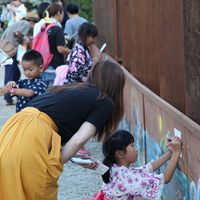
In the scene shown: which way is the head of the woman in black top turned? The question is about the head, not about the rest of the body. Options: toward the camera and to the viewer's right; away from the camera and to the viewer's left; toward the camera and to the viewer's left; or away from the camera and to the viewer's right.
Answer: away from the camera and to the viewer's right

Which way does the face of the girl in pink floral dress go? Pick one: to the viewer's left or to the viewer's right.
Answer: to the viewer's right

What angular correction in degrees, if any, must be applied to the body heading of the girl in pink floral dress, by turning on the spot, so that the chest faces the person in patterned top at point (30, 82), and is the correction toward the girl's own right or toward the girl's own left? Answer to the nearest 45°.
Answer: approximately 135° to the girl's own left

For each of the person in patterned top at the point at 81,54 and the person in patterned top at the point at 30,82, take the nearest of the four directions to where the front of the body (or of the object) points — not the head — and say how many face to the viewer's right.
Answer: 1

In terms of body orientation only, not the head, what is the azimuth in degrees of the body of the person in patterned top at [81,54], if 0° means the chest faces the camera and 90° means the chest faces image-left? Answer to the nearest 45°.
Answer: approximately 270°

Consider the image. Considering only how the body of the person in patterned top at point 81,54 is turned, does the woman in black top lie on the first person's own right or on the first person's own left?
on the first person's own right

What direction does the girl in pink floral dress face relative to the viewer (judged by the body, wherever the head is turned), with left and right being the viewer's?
facing to the right of the viewer

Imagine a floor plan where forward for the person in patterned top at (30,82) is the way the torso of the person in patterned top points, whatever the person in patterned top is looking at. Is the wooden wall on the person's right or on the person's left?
on the person's left

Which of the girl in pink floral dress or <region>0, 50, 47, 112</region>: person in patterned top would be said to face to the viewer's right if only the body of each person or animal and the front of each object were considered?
the girl in pink floral dress
